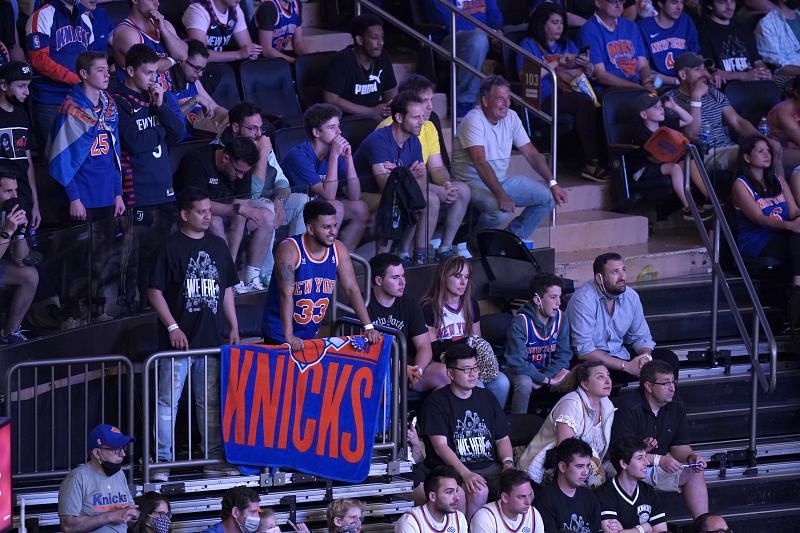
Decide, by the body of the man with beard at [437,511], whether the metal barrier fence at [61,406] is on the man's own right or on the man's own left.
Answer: on the man's own right

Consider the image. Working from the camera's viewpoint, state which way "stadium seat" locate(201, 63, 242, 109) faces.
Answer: facing the viewer and to the right of the viewer

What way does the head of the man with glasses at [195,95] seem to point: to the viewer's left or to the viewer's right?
to the viewer's right

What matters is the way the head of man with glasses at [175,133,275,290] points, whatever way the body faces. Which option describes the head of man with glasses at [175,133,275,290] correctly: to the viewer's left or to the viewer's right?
to the viewer's right

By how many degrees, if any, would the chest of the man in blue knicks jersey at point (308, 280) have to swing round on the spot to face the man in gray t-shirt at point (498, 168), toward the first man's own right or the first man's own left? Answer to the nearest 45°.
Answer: approximately 90° to the first man's own left
